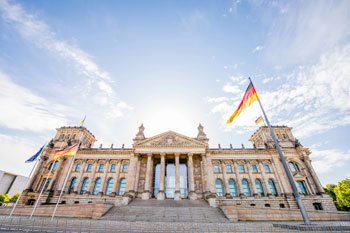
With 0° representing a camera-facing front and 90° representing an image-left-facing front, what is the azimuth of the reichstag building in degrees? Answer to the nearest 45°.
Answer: approximately 0°

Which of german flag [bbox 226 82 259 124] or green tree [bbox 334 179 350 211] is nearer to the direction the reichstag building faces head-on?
the german flag

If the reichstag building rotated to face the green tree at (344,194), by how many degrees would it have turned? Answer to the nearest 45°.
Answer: approximately 90° to its left

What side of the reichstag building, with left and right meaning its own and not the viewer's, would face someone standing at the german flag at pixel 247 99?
front
